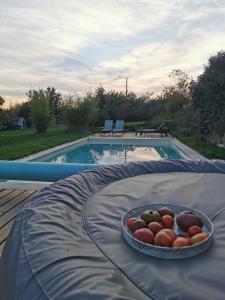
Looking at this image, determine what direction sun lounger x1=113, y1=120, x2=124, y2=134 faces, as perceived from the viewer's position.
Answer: facing the viewer and to the left of the viewer

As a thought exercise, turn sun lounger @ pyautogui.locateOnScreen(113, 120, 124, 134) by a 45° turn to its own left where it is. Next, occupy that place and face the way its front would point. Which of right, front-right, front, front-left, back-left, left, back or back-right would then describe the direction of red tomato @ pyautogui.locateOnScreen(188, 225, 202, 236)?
front

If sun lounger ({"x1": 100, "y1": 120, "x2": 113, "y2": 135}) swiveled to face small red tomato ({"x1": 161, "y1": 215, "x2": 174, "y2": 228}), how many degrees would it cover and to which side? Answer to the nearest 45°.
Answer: approximately 45° to its left

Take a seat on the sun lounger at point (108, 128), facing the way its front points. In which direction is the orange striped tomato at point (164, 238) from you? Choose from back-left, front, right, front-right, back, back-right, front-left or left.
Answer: front-left

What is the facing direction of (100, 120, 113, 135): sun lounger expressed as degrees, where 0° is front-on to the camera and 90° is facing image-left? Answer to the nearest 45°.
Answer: approximately 45°

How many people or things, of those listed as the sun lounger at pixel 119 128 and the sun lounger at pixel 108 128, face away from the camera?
0

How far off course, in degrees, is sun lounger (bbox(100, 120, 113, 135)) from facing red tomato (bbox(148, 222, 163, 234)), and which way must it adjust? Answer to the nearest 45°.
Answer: approximately 45° to its left

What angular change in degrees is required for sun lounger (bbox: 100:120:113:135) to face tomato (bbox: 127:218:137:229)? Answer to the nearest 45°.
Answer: approximately 45° to its left

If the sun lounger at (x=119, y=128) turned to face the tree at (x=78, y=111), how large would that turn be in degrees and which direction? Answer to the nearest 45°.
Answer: approximately 45° to its right

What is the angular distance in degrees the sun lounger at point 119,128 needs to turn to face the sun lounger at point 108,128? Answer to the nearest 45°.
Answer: approximately 45° to its right

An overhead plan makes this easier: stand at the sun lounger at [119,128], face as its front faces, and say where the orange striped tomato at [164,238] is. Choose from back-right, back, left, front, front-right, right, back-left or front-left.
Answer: front-left

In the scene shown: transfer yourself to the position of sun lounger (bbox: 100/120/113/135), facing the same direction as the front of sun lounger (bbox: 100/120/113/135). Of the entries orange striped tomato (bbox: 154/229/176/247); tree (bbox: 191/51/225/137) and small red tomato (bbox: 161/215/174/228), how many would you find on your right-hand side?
0

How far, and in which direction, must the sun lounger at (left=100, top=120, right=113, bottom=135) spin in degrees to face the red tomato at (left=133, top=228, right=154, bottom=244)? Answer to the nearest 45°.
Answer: approximately 45° to its left

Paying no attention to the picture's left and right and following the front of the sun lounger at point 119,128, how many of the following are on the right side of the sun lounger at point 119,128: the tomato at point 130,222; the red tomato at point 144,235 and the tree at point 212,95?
0

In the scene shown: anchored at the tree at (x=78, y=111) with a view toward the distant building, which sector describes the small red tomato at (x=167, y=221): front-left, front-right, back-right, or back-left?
back-left

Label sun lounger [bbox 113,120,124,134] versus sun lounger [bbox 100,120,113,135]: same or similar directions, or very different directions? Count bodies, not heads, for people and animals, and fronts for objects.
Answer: same or similar directions
